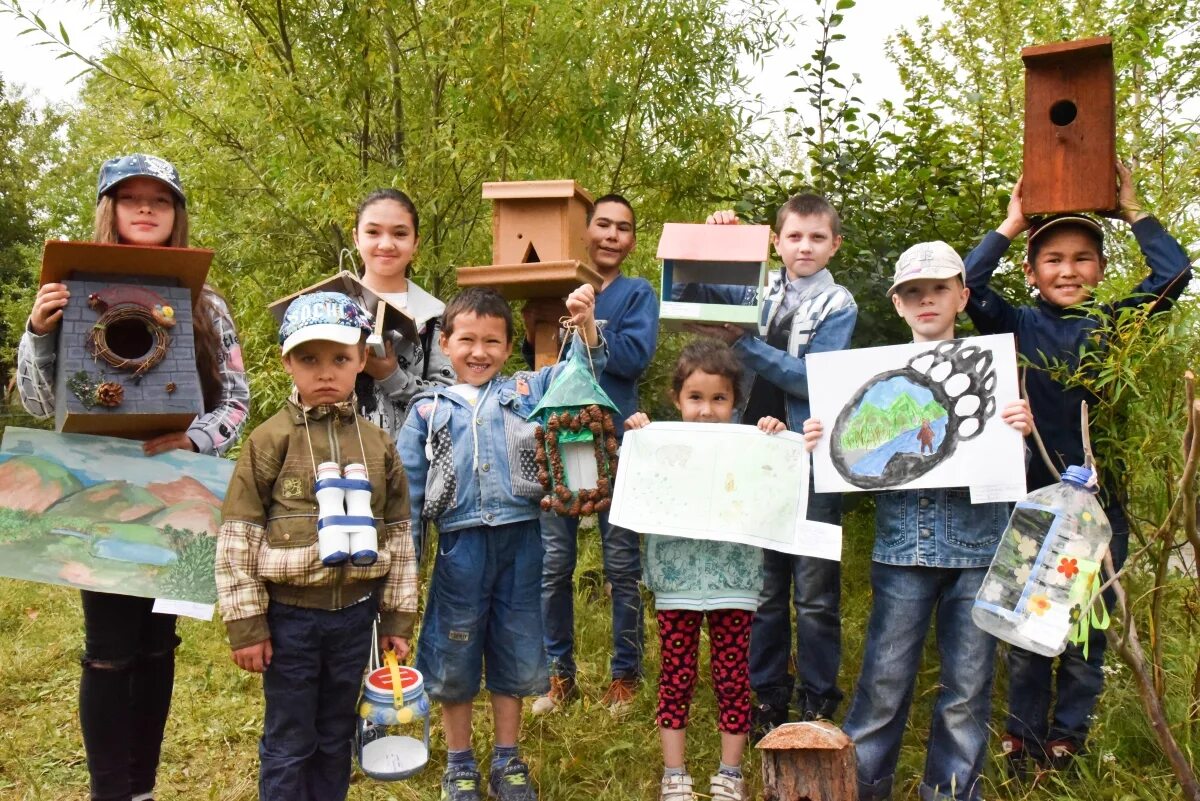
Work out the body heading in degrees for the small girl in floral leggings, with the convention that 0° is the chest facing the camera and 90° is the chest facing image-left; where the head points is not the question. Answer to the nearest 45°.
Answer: approximately 0°

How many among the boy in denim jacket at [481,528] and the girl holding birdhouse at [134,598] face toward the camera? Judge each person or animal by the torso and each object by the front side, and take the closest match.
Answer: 2

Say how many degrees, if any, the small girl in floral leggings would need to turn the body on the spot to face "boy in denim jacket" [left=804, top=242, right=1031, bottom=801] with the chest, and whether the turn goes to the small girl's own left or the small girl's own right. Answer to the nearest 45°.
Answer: approximately 90° to the small girl's own left

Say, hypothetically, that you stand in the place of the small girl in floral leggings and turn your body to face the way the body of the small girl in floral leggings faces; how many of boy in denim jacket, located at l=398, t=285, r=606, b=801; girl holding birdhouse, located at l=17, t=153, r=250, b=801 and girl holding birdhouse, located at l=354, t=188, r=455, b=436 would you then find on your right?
3

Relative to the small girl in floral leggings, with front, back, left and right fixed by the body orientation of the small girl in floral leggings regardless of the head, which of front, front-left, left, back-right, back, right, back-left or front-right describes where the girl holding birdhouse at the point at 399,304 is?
right

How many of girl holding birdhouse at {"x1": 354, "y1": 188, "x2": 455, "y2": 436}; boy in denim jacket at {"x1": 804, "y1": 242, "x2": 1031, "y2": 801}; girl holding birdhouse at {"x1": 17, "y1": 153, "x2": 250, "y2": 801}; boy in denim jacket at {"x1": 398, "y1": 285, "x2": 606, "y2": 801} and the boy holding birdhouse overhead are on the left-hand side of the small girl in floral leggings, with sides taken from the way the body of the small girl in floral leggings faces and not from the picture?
2

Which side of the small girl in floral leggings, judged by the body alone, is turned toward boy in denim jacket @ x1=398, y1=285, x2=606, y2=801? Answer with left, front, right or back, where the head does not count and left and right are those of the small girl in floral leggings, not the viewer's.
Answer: right
